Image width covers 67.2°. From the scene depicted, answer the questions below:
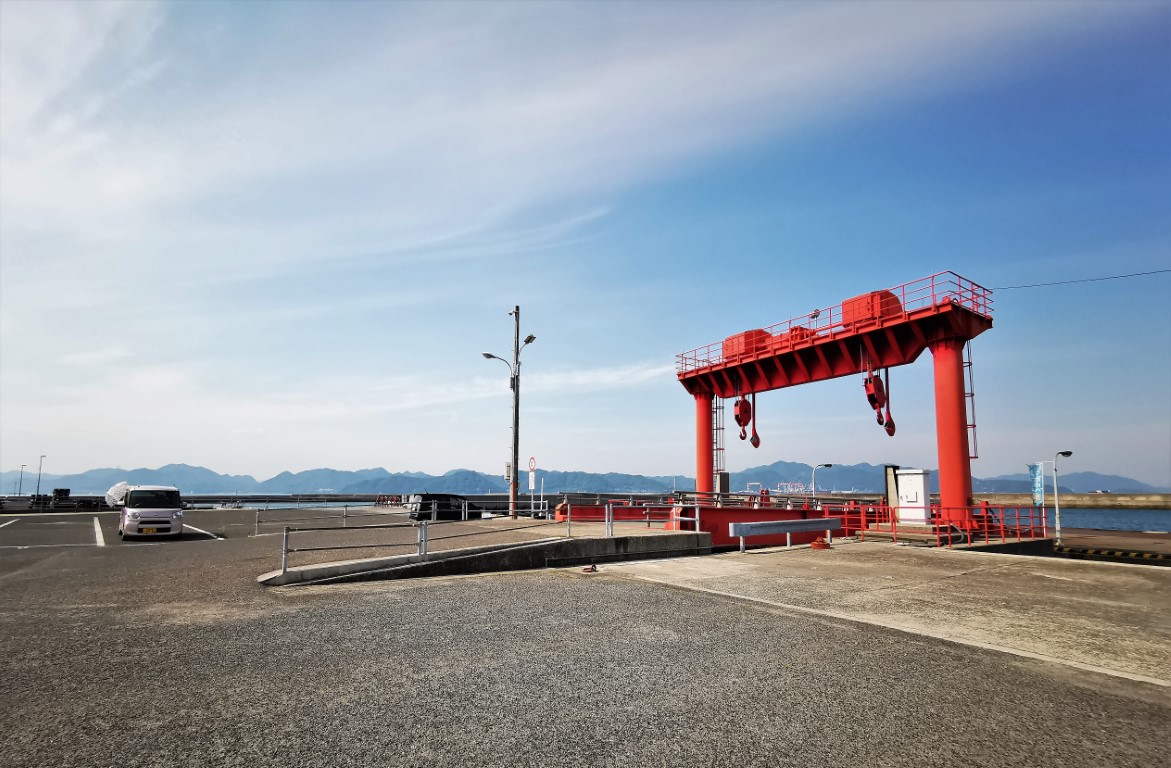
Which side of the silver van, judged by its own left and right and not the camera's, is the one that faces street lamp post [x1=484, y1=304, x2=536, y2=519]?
left

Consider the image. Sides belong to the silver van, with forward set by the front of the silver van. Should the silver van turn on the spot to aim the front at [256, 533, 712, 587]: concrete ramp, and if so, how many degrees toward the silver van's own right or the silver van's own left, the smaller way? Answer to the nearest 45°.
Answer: approximately 45° to the silver van's own left

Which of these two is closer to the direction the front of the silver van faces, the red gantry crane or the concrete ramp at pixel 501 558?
the concrete ramp

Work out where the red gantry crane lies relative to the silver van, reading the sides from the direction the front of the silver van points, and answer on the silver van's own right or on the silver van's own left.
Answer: on the silver van's own left

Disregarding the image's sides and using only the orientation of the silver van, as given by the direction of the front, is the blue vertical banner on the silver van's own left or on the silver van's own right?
on the silver van's own left

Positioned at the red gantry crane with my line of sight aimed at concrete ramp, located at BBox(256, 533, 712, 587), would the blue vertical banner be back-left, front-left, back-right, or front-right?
back-left

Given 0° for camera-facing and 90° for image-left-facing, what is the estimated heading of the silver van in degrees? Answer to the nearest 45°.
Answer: approximately 0°
